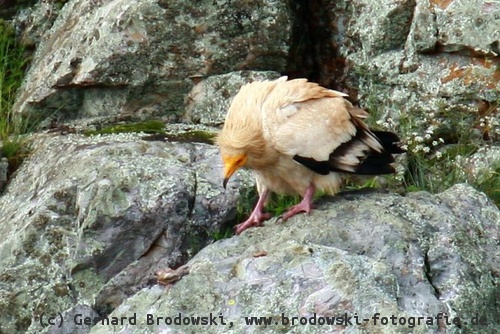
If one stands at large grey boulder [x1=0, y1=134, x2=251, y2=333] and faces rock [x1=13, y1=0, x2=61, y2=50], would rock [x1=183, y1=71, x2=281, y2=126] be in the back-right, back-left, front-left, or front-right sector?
front-right

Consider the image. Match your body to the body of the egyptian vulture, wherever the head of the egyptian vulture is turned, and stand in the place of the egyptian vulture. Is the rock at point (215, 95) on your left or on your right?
on your right

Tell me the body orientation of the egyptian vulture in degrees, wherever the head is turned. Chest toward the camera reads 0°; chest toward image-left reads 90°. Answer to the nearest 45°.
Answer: approximately 45°

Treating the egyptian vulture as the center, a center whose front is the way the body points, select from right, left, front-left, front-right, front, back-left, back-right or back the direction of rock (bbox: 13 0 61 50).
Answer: right
